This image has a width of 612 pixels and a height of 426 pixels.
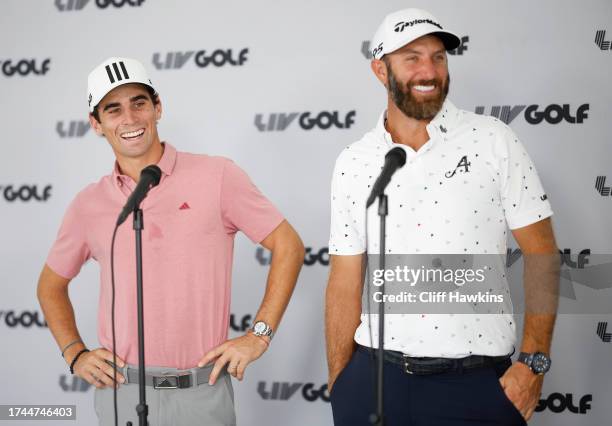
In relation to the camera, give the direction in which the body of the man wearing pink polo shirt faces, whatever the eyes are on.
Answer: toward the camera

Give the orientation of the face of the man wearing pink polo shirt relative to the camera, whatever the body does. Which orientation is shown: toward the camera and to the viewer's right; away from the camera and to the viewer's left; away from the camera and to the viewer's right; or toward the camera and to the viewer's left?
toward the camera and to the viewer's right

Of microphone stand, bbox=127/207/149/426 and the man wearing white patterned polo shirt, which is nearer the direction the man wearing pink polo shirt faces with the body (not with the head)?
the microphone stand

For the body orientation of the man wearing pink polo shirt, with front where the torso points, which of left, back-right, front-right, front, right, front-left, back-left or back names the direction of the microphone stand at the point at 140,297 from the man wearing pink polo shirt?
front

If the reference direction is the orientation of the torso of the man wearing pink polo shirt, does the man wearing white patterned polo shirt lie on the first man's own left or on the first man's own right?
on the first man's own left
